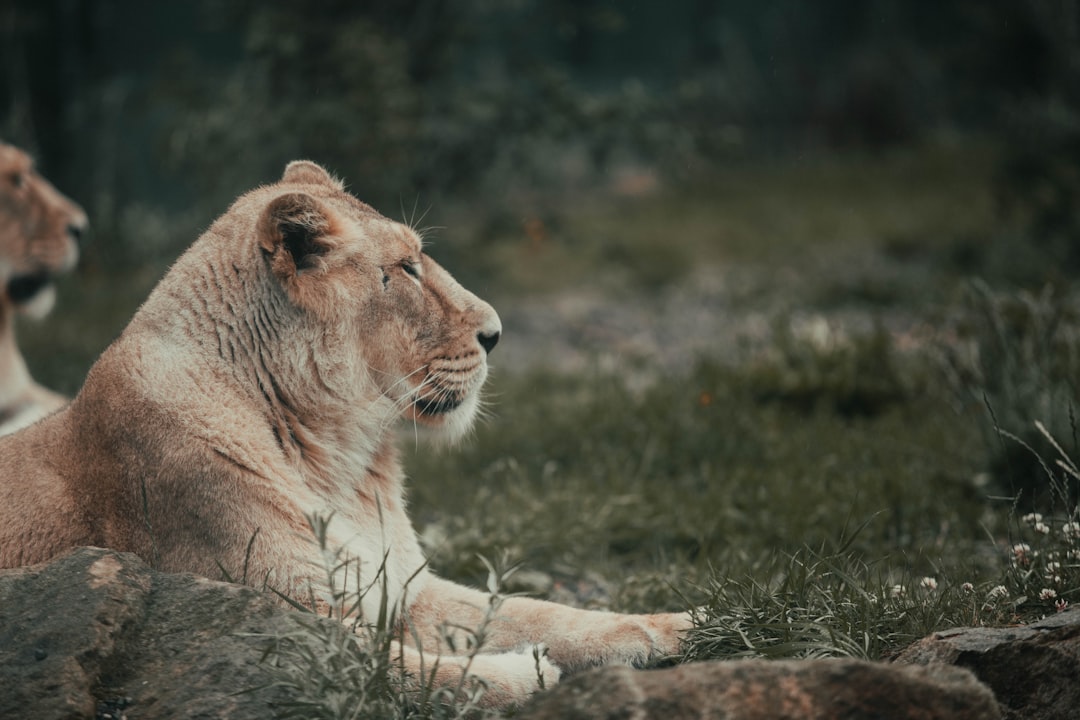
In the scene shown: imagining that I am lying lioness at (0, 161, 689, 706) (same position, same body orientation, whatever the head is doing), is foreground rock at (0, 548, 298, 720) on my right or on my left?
on my right

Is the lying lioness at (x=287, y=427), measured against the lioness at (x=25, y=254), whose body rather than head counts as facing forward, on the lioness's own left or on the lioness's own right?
on the lioness's own right

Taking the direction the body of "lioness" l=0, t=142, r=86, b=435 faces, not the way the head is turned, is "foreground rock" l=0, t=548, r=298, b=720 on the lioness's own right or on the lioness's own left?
on the lioness's own right

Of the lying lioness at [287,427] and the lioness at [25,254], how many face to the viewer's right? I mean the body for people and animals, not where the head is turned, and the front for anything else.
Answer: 2

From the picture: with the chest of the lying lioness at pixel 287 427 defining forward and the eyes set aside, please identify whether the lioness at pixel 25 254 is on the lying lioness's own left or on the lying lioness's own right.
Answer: on the lying lioness's own left

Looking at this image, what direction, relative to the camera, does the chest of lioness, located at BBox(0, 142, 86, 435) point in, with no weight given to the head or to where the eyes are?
to the viewer's right

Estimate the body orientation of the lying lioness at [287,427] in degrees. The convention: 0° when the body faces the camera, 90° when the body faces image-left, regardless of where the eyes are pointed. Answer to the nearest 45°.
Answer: approximately 270°

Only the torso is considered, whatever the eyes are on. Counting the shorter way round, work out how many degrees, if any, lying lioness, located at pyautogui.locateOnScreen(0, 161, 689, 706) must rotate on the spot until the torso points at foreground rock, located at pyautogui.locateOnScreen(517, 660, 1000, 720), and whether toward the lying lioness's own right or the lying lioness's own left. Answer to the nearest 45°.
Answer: approximately 45° to the lying lioness's own right
